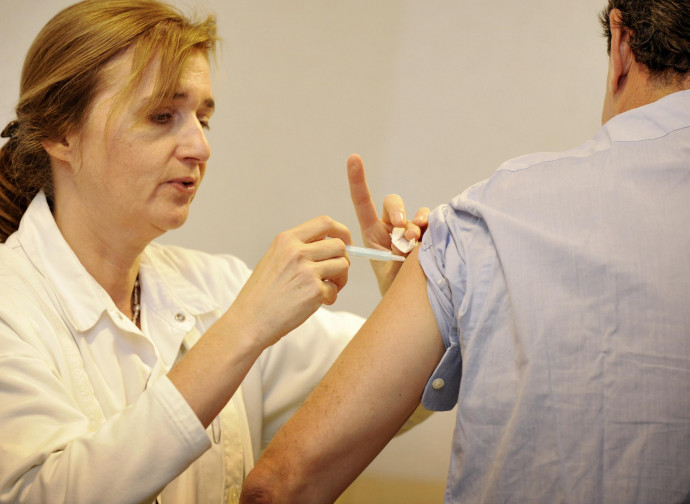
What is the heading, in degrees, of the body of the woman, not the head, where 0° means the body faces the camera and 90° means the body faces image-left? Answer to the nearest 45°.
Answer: approximately 315°

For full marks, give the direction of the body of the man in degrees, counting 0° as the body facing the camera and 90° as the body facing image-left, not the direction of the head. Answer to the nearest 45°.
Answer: approximately 180°

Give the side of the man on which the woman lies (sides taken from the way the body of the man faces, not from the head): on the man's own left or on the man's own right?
on the man's own left

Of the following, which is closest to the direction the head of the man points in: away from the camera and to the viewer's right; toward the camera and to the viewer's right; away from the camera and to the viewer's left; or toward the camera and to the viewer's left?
away from the camera and to the viewer's left

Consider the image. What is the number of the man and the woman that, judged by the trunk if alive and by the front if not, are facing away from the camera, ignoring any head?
1

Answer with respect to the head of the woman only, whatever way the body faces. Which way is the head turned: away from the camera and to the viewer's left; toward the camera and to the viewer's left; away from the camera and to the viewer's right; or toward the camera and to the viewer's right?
toward the camera and to the viewer's right

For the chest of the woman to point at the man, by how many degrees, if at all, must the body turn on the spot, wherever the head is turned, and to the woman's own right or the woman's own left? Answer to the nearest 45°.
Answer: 0° — they already face them

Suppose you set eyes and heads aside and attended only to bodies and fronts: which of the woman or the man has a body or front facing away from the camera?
the man
